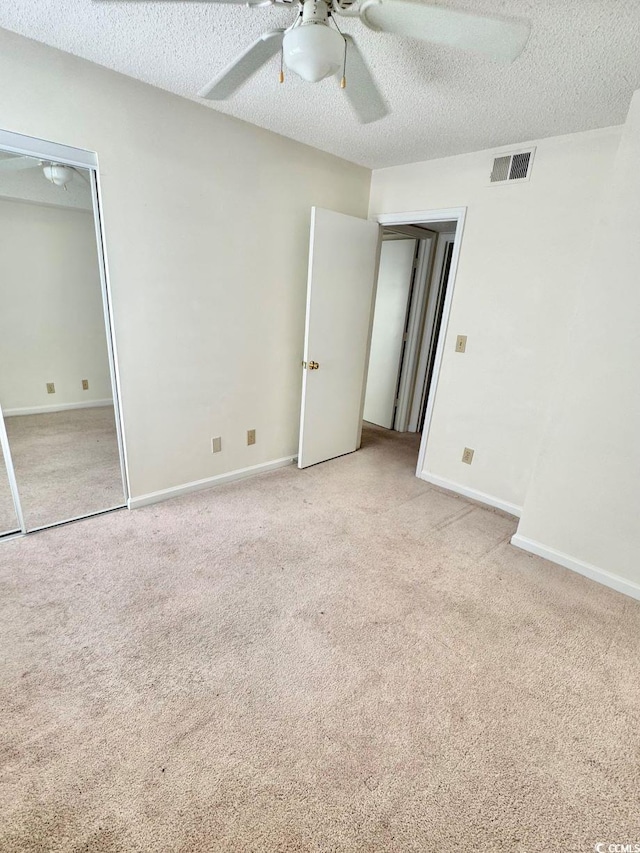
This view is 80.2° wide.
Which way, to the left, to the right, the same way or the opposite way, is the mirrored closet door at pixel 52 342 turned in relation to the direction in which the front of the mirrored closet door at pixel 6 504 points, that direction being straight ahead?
the same way

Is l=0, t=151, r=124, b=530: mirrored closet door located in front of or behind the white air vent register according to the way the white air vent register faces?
in front

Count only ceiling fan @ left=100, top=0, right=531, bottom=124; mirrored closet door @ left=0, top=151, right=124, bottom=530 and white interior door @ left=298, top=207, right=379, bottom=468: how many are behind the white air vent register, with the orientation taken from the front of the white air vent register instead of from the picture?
0

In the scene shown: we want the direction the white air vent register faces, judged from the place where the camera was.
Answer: facing the viewer and to the left of the viewer

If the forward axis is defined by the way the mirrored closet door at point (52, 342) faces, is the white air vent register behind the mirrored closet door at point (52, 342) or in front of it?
in front

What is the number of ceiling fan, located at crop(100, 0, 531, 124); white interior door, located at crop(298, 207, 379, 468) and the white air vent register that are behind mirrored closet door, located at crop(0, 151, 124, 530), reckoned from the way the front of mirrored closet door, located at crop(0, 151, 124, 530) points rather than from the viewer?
0

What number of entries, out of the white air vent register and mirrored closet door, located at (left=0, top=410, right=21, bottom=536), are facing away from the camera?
0

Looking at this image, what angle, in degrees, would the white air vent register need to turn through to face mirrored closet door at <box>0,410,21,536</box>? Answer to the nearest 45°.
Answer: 0° — it already faces it

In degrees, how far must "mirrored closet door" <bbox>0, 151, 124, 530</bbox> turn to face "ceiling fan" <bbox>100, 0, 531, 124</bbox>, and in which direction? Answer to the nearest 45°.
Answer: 0° — it already faces it

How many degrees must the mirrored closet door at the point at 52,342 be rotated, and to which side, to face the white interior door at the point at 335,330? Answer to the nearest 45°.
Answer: approximately 45° to its left

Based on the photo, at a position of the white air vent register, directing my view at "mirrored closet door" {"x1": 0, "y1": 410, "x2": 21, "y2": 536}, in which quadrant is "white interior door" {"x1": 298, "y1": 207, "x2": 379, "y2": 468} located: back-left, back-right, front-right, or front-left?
front-right

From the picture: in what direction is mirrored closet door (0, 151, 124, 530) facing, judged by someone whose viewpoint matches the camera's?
facing the viewer and to the right of the viewer
